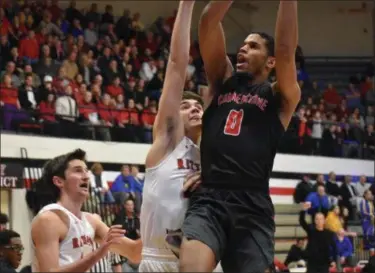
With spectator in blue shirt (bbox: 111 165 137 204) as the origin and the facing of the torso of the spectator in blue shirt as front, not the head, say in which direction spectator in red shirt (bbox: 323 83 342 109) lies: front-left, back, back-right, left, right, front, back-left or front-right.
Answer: back-left

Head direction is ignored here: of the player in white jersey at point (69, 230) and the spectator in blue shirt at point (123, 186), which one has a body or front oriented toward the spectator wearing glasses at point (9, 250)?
the spectator in blue shirt

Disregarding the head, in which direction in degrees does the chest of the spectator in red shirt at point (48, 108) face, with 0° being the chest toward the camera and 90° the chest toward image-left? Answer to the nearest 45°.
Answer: approximately 315°

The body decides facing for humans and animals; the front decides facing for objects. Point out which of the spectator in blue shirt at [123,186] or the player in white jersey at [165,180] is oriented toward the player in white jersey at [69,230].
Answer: the spectator in blue shirt

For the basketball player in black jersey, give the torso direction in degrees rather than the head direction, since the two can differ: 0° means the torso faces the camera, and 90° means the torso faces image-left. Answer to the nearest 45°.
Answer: approximately 45°
